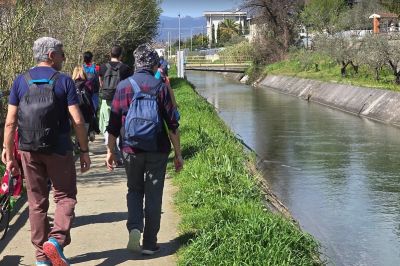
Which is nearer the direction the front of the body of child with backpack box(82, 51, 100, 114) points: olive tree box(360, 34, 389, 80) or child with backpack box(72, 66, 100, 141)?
the olive tree

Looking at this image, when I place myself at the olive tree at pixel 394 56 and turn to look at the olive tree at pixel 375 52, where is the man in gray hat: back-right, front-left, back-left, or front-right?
back-left

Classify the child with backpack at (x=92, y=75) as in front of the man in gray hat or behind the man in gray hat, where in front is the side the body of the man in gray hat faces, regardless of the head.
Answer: in front

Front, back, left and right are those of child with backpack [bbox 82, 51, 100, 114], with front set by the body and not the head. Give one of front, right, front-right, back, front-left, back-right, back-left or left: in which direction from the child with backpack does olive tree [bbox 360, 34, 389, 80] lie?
front-right

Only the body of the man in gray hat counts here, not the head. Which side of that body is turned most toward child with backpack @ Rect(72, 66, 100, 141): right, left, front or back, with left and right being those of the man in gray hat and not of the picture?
front

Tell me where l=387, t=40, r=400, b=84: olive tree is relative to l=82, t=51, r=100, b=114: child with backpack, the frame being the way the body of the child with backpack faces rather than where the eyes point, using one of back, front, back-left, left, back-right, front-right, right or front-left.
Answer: front-right

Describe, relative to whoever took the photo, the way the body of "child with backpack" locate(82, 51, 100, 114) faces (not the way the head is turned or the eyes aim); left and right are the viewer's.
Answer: facing away from the viewer

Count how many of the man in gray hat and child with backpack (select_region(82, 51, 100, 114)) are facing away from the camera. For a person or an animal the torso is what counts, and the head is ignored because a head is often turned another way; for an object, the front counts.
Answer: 2

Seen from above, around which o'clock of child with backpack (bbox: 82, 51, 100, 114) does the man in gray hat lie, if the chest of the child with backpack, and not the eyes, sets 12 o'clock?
The man in gray hat is roughly at 6 o'clock from the child with backpack.

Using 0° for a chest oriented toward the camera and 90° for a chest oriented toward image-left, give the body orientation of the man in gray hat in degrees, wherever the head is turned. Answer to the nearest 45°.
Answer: approximately 180°

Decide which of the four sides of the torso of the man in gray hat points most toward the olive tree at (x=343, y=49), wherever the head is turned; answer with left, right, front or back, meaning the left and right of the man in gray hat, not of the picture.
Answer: front

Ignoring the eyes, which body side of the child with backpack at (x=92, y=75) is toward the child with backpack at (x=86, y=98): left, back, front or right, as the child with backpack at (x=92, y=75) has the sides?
back

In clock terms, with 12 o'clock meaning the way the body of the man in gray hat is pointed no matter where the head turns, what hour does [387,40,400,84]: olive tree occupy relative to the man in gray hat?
The olive tree is roughly at 1 o'clock from the man in gray hat.
